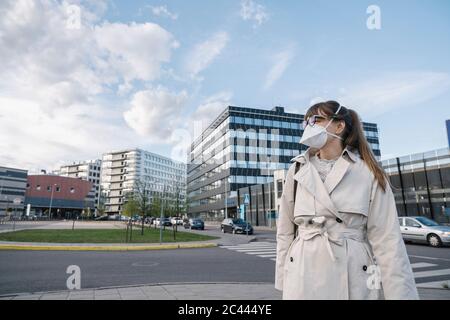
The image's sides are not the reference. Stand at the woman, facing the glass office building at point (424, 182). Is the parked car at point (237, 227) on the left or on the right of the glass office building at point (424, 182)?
left

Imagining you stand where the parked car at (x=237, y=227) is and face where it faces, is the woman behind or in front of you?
in front

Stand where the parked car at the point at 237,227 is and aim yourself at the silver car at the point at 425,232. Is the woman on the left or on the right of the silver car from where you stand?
right

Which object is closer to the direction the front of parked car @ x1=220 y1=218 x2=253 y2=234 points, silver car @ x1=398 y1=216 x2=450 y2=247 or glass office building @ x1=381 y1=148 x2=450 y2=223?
the silver car

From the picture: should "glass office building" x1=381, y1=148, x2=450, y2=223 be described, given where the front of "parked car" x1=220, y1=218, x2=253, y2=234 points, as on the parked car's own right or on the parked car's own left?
on the parked car's own left
